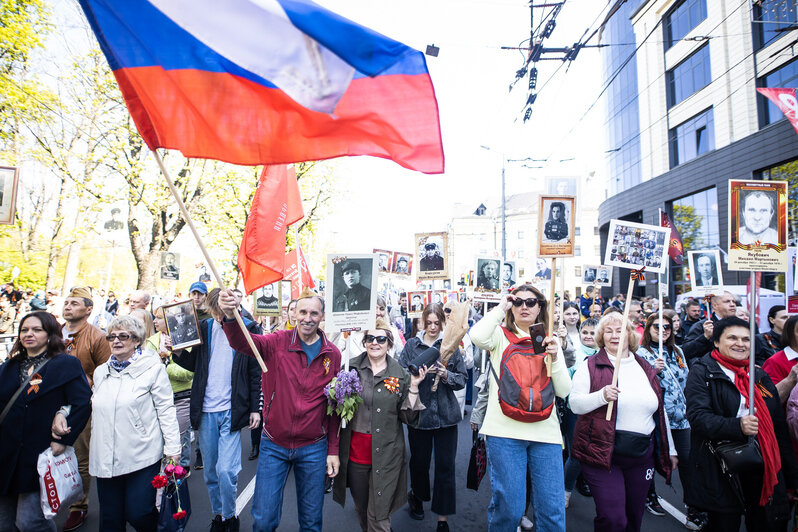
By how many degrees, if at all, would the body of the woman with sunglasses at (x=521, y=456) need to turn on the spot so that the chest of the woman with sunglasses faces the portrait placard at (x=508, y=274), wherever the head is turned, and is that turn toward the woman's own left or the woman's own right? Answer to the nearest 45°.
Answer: approximately 180°

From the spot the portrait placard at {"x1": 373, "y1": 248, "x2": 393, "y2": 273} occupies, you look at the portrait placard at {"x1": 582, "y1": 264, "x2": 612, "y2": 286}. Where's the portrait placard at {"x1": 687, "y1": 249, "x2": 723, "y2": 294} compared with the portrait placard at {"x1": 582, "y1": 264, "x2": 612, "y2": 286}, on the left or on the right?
right

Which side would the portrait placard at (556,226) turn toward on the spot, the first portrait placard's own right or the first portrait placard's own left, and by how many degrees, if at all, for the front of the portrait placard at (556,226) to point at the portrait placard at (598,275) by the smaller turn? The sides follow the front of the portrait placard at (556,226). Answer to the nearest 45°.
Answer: approximately 180°

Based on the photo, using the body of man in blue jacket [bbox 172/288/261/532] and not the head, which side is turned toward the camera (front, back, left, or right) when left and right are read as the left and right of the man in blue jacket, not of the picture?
front

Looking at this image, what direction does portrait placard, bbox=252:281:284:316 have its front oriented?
toward the camera

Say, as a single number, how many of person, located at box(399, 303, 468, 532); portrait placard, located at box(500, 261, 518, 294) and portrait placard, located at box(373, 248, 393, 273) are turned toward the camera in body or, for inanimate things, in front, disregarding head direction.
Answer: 3

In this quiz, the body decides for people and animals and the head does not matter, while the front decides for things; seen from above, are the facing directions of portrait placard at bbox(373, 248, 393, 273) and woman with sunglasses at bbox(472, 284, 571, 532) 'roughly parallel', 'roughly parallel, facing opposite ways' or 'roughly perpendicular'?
roughly parallel

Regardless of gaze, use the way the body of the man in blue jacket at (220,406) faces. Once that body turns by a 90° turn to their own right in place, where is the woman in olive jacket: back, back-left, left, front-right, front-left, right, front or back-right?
back-left

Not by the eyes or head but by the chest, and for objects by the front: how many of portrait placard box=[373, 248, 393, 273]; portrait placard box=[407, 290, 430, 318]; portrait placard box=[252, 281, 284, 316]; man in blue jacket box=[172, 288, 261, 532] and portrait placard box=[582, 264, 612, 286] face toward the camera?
5

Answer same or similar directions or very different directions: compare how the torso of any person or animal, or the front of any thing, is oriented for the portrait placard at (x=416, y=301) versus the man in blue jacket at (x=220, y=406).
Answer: same or similar directions

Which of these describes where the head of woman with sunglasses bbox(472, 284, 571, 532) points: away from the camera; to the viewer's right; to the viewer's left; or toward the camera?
toward the camera

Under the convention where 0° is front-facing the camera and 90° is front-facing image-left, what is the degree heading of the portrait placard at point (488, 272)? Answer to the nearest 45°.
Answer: approximately 0°
